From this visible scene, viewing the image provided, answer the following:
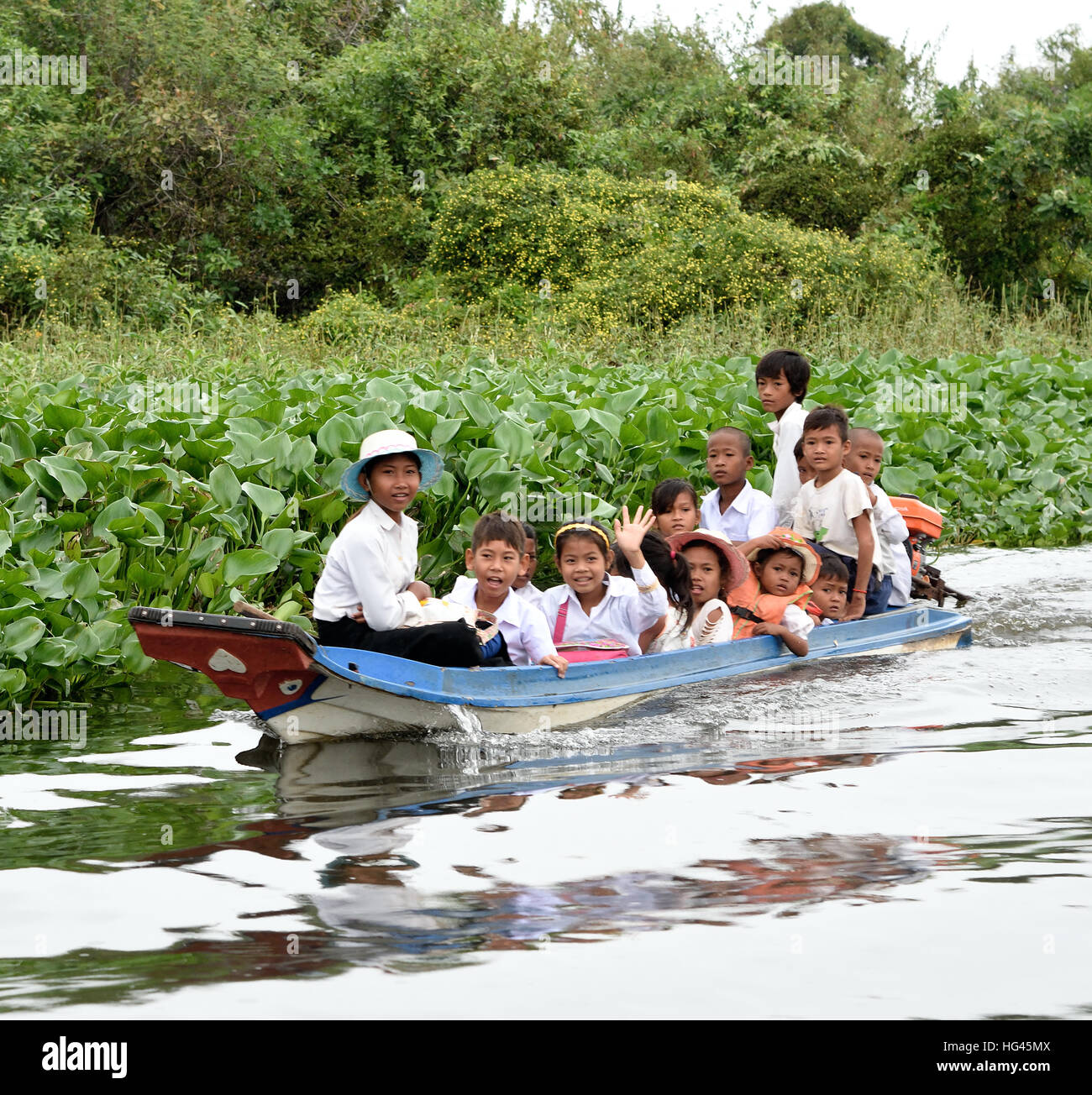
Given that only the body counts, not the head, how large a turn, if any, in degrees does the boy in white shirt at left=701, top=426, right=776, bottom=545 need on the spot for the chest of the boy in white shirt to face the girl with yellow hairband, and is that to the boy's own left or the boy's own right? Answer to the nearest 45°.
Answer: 0° — they already face them

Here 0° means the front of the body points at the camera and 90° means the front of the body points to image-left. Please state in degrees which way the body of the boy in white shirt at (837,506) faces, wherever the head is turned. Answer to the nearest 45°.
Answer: approximately 45°

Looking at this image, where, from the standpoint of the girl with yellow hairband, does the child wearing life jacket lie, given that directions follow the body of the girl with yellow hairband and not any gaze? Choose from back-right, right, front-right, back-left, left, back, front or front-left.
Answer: back-left
